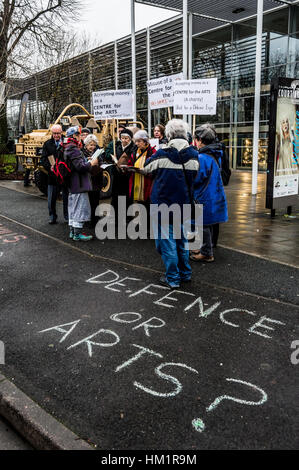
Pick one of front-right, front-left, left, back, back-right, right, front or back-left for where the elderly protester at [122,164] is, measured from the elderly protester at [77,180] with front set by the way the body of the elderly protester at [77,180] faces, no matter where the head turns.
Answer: front-left

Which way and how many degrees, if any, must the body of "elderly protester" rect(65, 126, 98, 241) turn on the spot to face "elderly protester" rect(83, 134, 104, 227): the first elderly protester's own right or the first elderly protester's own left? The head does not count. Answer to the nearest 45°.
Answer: approximately 90° to the first elderly protester's own left

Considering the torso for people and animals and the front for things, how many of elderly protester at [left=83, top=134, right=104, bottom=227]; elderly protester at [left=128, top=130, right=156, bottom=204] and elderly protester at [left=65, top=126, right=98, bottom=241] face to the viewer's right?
1

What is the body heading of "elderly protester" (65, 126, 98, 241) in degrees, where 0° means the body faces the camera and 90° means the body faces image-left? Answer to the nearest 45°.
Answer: approximately 270°

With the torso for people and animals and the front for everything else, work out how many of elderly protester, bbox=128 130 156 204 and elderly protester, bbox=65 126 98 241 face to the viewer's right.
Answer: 1

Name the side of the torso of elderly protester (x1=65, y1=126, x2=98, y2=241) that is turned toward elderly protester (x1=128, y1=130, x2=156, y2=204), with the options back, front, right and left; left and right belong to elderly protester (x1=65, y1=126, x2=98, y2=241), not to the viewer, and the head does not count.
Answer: front

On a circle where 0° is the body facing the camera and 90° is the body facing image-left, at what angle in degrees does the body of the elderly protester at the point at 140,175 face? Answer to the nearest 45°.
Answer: approximately 45°
